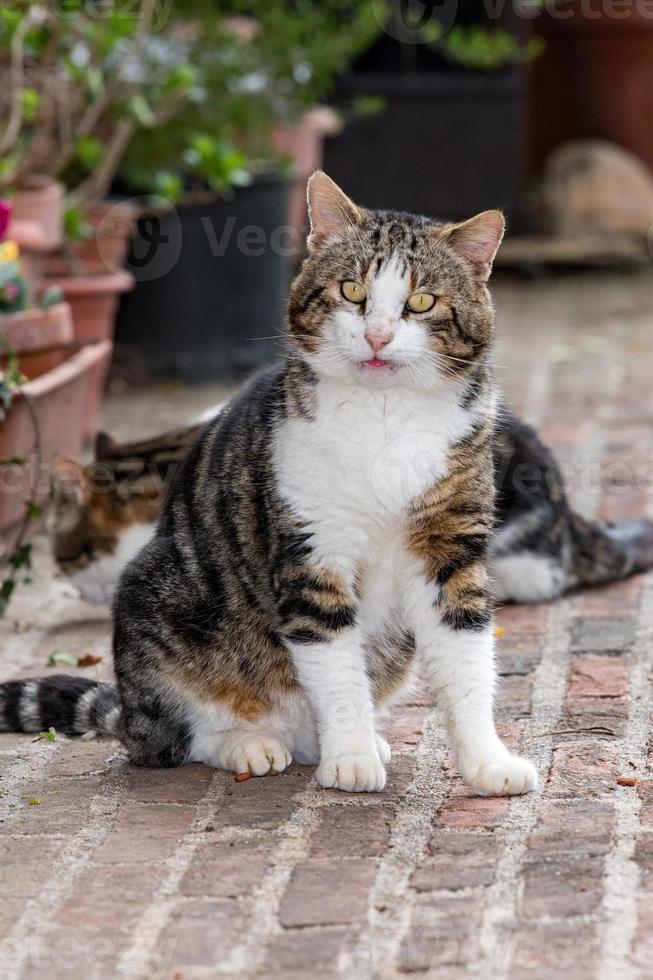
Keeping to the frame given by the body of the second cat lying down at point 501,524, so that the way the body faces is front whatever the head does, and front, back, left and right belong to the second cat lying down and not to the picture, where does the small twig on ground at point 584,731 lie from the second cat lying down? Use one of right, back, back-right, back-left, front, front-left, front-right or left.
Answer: left

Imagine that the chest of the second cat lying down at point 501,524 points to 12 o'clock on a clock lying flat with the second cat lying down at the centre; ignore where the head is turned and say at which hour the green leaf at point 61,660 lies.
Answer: The green leaf is roughly at 11 o'clock from the second cat lying down.

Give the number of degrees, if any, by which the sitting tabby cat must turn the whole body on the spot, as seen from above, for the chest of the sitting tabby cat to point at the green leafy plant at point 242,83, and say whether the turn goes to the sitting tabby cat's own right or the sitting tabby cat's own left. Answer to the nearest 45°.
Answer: approximately 135° to the sitting tabby cat's own left

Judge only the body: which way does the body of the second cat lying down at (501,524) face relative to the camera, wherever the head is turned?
to the viewer's left

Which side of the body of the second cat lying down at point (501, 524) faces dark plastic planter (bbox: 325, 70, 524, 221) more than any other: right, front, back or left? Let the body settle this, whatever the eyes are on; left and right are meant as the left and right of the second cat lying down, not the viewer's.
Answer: right

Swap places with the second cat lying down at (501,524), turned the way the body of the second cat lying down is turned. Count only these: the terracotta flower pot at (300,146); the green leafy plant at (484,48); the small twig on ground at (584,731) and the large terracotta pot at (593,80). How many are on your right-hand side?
3

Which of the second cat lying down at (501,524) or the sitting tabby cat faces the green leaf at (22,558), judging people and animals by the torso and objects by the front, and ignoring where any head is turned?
the second cat lying down

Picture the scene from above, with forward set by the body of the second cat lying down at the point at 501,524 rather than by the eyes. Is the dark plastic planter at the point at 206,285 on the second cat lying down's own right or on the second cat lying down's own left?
on the second cat lying down's own right

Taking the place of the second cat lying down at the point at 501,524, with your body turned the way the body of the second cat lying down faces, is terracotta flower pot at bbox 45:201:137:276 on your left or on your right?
on your right

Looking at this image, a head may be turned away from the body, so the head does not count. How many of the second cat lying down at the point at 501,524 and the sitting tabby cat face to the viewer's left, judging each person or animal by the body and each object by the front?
1

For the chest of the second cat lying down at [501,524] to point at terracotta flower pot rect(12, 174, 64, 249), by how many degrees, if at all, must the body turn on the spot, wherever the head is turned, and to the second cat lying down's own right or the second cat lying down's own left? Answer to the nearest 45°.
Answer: approximately 45° to the second cat lying down's own right

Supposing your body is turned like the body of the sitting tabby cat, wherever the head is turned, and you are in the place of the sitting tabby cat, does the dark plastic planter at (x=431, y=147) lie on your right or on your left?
on your left

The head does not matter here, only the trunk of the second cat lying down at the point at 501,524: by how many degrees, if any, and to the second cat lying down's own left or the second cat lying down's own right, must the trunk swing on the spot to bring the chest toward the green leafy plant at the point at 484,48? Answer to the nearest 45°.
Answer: approximately 90° to the second cat lying down's own right

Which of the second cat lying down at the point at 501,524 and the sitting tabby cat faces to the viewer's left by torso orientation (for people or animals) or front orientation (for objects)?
the second cat lying down

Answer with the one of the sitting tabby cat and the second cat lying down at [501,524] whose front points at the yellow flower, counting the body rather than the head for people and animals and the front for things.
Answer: the second cat lying down

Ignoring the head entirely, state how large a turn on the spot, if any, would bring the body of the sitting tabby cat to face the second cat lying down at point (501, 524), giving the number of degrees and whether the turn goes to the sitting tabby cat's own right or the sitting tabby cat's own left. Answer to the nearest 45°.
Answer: approximately 135° to the sitting tabby cat's own left

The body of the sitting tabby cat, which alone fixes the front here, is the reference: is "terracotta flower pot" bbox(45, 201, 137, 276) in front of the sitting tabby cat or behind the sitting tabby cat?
behind
